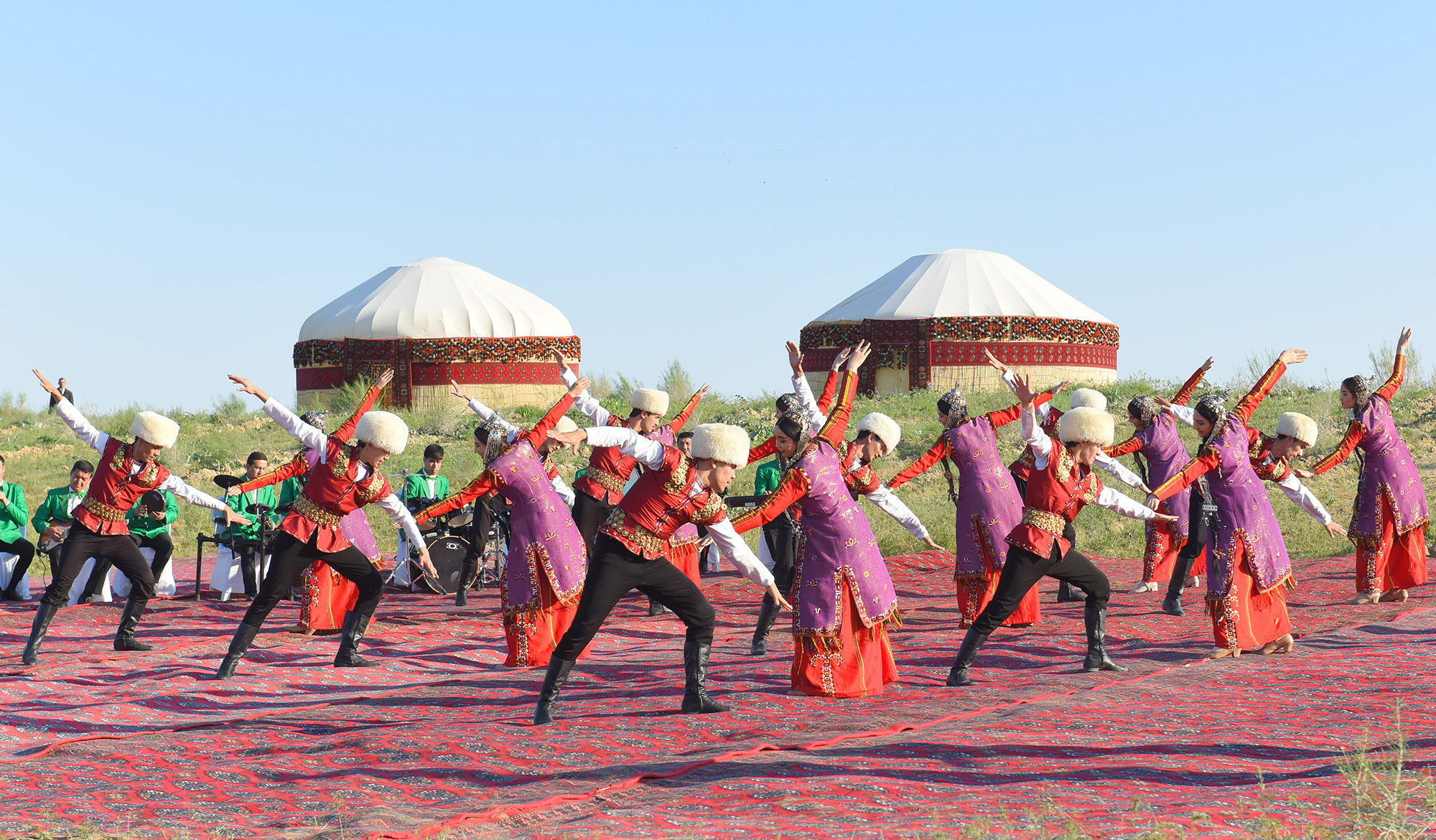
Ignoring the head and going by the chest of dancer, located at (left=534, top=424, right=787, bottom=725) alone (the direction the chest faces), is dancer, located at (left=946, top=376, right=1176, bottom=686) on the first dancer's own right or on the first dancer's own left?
on the first dancer's own left

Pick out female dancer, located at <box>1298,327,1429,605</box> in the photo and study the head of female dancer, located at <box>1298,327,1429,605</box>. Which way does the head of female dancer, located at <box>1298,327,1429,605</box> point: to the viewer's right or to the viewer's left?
to the viewer's left

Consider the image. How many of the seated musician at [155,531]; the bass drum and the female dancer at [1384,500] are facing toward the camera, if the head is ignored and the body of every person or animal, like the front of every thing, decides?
2

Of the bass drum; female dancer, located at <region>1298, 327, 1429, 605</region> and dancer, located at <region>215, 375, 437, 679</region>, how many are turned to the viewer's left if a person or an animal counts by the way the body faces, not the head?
1

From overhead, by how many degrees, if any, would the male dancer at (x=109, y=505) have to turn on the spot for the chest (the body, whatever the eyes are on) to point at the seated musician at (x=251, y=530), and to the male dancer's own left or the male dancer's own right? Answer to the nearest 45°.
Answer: approximately 135° to the male dancer's own left

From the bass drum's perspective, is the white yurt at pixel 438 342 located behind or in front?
behind

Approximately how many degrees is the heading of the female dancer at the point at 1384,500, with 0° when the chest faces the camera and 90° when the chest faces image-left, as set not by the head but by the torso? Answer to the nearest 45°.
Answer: approximately 90°

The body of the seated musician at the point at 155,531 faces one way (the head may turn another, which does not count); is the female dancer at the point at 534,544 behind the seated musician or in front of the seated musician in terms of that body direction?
in front
